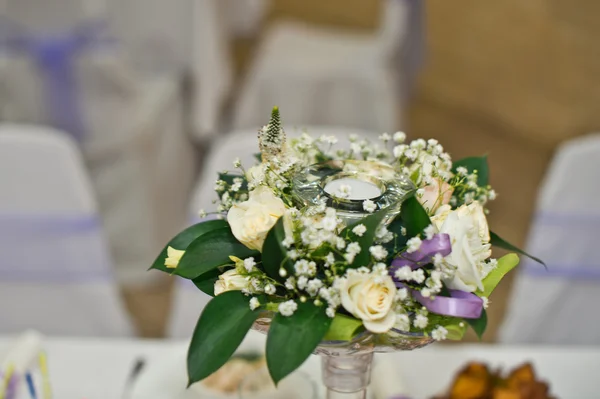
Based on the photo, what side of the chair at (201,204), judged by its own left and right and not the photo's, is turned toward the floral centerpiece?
front

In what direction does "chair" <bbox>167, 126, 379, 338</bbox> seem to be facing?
toward the camera

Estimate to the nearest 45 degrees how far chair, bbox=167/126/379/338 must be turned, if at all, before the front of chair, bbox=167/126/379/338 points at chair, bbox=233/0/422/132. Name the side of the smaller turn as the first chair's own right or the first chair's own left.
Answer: approximately 180°

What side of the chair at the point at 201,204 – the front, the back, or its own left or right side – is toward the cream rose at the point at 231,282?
front
